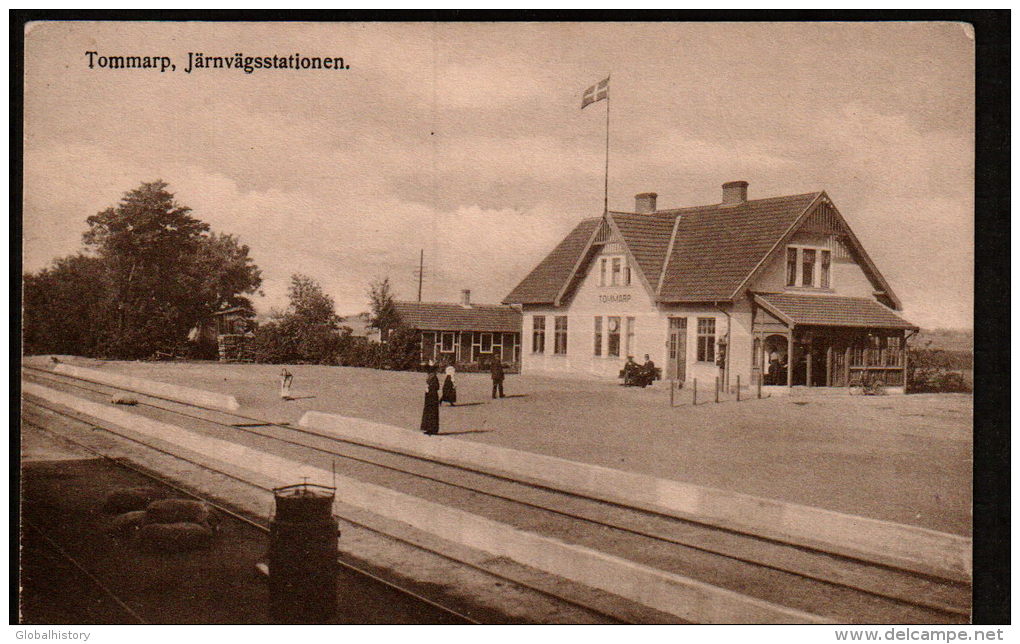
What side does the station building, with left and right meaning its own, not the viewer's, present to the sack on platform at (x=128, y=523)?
front

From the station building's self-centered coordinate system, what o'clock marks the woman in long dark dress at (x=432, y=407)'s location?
The woman in long dark dress is roughly at 1 o'clock from the station building.

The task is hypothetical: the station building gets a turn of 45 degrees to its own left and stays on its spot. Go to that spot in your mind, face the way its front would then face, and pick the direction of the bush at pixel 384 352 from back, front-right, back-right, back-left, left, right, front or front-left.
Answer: right

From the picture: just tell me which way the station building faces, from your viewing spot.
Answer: facing the viewer and to the left of the viewer

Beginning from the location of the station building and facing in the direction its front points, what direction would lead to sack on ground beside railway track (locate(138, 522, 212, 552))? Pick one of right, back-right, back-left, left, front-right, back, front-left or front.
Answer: front

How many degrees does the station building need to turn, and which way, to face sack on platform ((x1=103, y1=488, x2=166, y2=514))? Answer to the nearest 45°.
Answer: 0° — it already faces it

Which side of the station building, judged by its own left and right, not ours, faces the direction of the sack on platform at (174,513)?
front

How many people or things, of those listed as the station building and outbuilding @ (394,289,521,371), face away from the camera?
0

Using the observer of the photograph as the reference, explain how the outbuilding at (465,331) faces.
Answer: facing the viewer

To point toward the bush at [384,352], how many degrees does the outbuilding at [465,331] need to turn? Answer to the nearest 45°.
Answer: approximately 90° to its right
